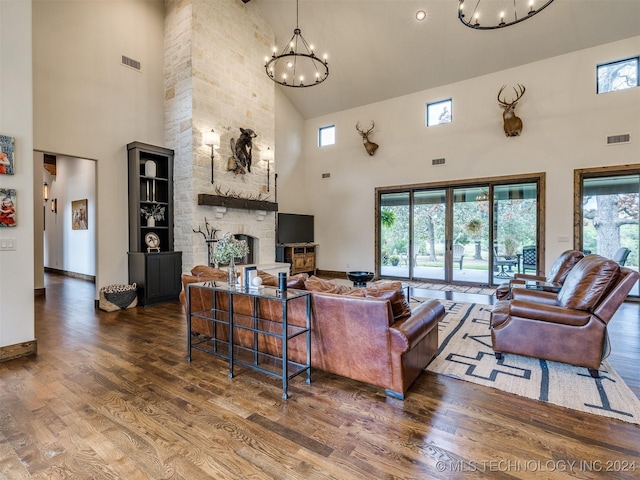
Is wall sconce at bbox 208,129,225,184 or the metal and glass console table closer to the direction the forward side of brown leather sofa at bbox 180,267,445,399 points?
the wall sconce

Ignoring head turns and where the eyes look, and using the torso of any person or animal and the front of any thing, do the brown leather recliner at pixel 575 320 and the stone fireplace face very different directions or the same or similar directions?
very different directions

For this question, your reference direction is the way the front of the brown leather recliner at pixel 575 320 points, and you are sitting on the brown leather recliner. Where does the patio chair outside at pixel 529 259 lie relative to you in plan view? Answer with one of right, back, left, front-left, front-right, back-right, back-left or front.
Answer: right

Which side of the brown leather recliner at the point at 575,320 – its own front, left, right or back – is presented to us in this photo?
left

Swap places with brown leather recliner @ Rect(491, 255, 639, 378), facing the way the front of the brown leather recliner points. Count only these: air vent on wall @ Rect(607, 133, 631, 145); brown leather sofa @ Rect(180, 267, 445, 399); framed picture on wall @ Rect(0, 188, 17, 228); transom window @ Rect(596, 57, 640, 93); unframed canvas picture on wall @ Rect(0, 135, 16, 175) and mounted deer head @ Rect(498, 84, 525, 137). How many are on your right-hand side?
3

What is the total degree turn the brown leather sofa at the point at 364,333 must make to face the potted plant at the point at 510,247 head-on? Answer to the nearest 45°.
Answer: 0° — it already faces it

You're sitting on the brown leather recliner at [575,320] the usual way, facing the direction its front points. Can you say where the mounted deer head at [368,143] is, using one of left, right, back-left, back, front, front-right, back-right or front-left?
front-right

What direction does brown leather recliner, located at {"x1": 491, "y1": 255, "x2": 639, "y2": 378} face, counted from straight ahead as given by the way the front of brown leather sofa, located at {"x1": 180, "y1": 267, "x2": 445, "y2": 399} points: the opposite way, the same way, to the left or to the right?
to the left

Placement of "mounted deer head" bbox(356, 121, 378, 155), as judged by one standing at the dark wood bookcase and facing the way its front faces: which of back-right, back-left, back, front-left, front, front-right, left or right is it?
front-left

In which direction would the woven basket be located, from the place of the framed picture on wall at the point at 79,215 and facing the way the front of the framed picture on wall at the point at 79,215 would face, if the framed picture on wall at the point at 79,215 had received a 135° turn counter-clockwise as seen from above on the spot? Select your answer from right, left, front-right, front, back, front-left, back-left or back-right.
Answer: right

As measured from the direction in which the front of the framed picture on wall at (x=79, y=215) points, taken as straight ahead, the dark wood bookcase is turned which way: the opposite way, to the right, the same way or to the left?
to the left

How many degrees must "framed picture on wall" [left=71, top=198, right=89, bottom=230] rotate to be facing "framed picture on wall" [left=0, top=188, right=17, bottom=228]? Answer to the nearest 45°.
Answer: approximately 45° to its left
